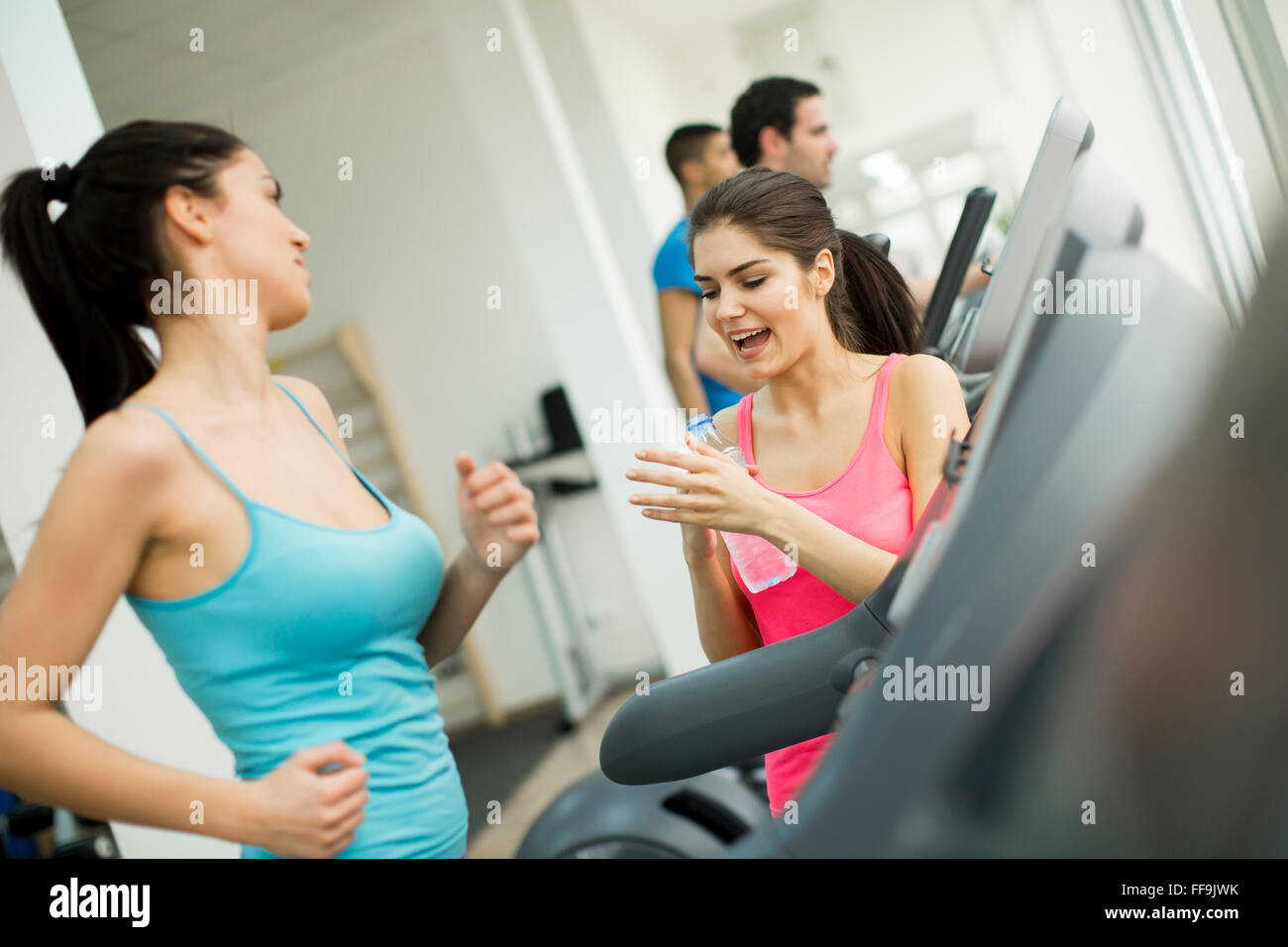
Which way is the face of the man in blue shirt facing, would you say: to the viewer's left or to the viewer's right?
to the viewer's right

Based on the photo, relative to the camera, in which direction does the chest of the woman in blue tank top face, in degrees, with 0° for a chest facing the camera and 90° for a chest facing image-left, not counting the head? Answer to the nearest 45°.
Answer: approximately 315°

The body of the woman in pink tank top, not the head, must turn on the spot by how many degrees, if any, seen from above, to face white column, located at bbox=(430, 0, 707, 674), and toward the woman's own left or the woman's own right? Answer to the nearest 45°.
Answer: approximately 135° to the woman's own right

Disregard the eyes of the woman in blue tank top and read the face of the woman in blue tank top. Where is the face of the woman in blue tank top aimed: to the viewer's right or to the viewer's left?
to the viewer's right

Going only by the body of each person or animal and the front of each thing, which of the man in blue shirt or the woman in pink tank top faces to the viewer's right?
the man in blue shirt

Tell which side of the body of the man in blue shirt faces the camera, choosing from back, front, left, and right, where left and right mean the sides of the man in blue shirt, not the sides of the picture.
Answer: right
